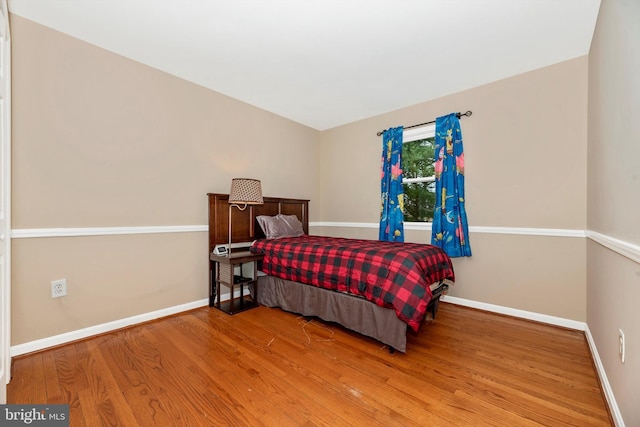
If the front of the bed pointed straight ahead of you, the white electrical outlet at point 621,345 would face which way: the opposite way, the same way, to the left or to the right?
the opposite way

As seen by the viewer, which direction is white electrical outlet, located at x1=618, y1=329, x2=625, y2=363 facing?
to the viewer's left

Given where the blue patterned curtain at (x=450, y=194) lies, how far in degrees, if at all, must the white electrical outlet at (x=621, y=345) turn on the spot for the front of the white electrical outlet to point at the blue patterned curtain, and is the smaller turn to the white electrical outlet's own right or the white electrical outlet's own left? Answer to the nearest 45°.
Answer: approximately 45° to the white electrical outlet's own right

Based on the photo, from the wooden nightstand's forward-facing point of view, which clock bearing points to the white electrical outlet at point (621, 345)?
The white electrical outlet is roughly at 12 o'clock from the wooden nightstand.

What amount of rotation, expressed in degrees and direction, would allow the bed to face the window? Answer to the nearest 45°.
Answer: approximately 90° to its left

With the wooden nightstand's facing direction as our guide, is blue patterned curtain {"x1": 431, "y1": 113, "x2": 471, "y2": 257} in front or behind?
in front

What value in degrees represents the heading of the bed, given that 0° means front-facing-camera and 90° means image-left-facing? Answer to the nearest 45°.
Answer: approximately 315°

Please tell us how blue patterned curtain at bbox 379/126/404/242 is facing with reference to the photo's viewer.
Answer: facing the viewer and to the left of the viewer

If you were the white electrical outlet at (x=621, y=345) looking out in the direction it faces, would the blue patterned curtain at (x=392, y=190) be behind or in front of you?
in front

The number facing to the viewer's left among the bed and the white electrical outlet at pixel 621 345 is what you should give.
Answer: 1

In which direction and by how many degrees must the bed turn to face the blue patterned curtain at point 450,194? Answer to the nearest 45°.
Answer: approximately 90° to its left

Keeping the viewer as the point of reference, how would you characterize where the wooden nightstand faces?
facing the viewer and to the right of the viewer

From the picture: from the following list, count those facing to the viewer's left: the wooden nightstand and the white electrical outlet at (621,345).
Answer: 1
